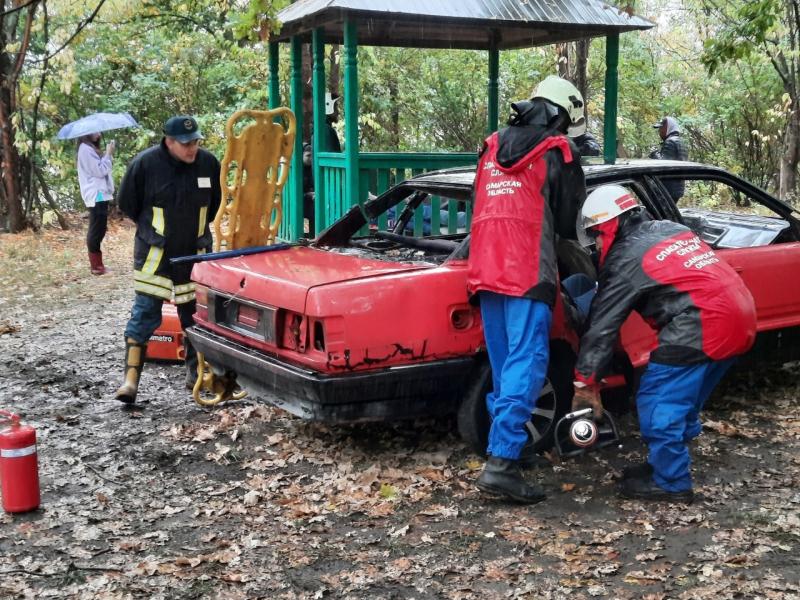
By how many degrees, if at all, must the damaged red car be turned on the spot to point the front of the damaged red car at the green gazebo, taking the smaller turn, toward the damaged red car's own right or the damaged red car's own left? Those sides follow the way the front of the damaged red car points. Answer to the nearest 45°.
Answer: approximately 45° to the damaged red car's own left

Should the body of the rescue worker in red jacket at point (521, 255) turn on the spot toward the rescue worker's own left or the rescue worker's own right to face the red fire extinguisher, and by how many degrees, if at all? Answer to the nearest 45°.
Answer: approximately 135° to the rescue worker's own left

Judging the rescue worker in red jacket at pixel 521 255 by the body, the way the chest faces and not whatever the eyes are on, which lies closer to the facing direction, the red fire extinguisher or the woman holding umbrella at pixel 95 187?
the woman holding umbrella

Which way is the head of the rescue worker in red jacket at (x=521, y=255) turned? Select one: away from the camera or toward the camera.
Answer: away from the camera

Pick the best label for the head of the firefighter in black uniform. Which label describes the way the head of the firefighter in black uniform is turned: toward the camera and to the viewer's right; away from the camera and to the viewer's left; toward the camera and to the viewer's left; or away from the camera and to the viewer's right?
toward the camera and to the viewer's right

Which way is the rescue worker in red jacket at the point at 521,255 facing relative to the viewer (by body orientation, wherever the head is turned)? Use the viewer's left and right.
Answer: facing away from the viewer and to the right of the viewer

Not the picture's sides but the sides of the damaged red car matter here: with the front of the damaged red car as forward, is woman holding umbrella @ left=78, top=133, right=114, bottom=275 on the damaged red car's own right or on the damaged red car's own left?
on the damaged red car's own left

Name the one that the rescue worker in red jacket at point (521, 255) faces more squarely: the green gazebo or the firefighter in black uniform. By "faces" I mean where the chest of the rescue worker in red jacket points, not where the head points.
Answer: the green gazebo

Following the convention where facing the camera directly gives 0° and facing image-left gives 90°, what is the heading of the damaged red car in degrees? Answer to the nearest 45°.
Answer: approximately 225°

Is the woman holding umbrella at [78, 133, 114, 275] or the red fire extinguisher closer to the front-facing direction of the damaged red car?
the woman holding umbrella

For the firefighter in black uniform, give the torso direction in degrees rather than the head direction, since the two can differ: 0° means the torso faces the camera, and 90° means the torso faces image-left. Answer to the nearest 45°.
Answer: approximately 315°
